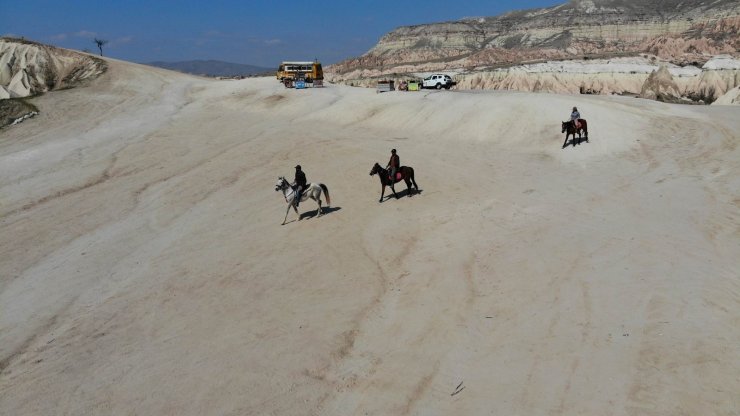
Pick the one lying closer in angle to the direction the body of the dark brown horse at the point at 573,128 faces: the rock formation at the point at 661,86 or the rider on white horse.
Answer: the rider on white horse

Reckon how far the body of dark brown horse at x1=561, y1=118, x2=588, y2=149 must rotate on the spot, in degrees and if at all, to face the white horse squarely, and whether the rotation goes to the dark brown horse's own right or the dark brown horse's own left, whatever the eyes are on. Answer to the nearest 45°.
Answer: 0° — it already faces it

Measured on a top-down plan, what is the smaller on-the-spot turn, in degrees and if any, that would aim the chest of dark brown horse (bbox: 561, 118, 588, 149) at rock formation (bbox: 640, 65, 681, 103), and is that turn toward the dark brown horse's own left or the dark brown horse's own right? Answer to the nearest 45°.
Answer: approximately 135° to the dark brown horse's own right

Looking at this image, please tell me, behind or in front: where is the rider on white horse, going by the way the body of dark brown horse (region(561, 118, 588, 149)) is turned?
in front

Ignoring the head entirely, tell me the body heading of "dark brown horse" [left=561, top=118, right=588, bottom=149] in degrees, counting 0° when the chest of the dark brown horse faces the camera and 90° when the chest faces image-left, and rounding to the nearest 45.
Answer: approximately 45°

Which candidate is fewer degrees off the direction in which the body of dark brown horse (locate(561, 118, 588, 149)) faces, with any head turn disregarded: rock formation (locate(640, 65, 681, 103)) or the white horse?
the white horse
